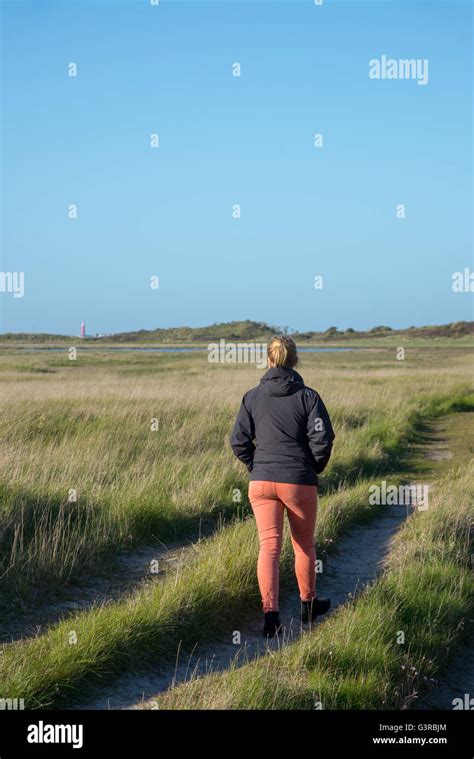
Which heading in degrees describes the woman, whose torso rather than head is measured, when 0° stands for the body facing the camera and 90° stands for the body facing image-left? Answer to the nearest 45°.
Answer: approximately 180°
